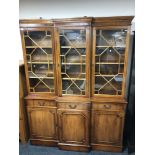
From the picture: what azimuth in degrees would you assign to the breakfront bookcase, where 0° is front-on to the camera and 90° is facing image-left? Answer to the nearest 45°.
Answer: approximately 0°
